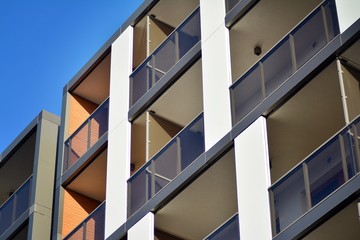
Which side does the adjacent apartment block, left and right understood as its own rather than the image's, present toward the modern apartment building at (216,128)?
left

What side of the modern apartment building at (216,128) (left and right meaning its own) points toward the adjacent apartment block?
right
